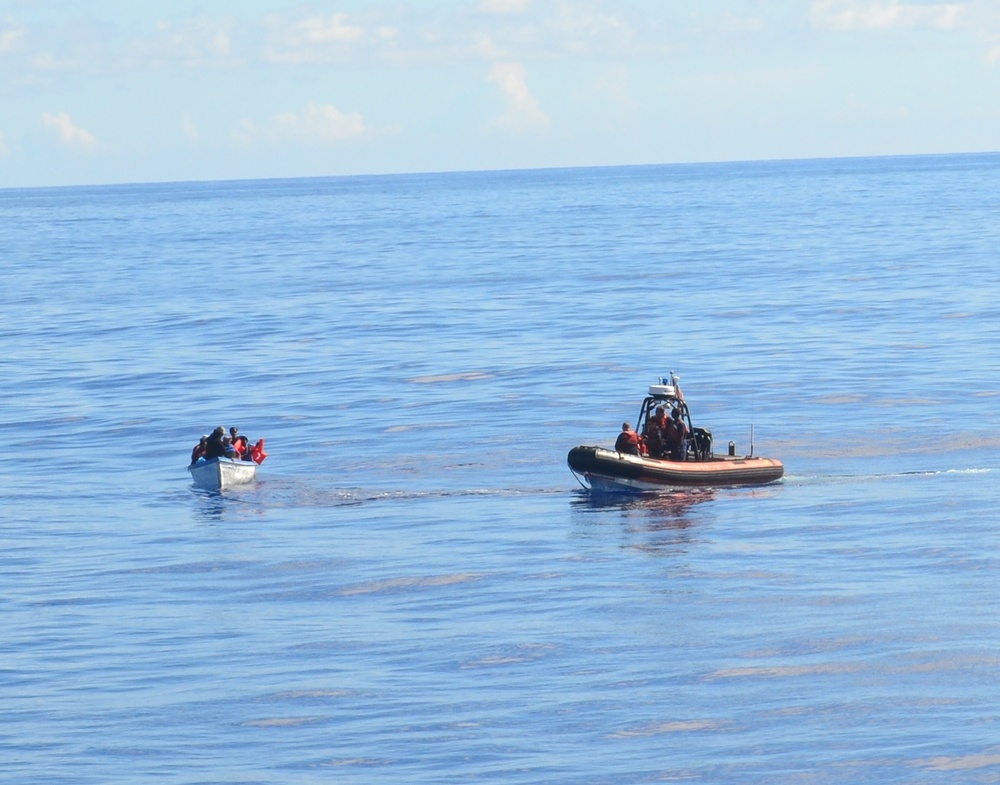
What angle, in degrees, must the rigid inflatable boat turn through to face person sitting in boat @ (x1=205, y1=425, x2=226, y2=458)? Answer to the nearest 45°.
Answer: approximately 45° to its right

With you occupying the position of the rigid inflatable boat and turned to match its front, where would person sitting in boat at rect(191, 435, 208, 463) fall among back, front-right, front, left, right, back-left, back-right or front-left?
front-right

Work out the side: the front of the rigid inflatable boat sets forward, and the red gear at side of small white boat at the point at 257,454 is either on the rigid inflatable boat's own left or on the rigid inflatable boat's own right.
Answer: on the rigid inflatable boat's own right

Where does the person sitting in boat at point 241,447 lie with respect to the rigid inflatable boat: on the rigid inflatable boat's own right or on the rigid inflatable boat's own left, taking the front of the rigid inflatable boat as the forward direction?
on the rigid inflatable boat's own right

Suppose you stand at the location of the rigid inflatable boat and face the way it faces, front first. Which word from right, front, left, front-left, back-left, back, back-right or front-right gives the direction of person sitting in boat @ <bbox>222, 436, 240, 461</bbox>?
front-right

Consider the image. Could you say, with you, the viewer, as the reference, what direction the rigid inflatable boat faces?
facing the viewer and to the left of the viewer
